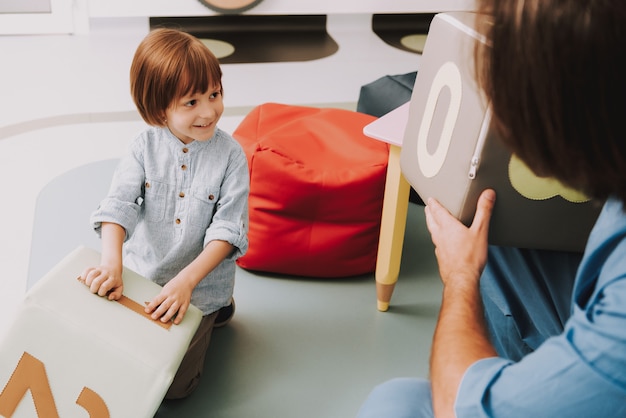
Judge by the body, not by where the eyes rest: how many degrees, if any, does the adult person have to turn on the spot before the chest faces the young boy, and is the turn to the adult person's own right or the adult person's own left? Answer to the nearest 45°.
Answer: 0° — they already face them

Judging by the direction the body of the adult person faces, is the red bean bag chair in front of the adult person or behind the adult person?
in front

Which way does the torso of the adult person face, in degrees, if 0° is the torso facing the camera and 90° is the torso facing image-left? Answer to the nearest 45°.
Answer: approximately 135°

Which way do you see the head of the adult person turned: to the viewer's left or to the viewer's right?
to the viewer's left

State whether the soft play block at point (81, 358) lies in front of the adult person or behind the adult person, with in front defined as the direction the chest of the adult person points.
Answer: in front

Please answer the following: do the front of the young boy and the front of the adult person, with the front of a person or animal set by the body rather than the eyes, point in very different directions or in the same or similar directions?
very different directions

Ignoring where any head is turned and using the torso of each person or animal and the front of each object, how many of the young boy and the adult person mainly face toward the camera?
1
